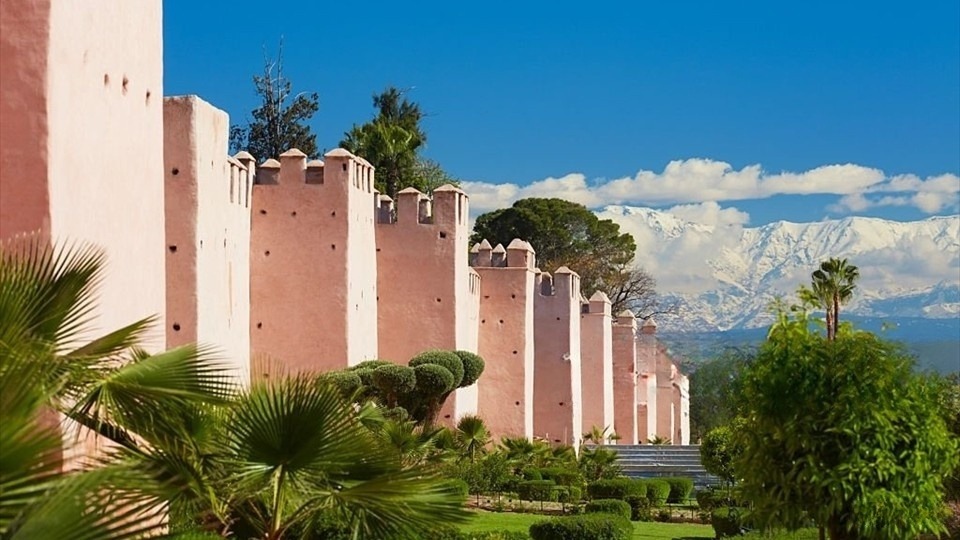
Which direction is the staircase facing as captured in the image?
toward the camera

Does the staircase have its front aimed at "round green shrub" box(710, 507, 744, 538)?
yes

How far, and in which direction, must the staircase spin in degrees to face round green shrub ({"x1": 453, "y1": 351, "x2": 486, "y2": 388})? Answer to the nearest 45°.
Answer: approximately 45° to its right

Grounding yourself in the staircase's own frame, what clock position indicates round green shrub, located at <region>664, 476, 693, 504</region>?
The round green shrub is roughly at 12 o'clock from the staircase.

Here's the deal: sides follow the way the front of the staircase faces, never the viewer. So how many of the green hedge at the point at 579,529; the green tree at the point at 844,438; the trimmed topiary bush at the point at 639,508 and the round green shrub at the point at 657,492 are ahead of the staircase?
4

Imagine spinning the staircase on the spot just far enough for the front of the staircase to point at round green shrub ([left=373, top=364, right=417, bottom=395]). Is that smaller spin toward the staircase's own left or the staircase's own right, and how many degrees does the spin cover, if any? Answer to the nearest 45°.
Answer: approximately 45° to the staircase's own right

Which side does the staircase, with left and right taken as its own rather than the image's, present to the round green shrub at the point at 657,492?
front

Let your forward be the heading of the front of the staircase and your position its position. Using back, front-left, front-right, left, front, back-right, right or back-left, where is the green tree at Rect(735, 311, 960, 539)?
front

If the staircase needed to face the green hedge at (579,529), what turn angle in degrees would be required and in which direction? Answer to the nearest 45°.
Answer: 0° — it already faces it

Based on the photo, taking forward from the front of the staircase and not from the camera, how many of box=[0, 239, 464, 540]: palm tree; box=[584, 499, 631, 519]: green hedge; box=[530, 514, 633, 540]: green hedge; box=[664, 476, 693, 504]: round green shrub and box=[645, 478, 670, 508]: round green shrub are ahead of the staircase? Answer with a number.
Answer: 5

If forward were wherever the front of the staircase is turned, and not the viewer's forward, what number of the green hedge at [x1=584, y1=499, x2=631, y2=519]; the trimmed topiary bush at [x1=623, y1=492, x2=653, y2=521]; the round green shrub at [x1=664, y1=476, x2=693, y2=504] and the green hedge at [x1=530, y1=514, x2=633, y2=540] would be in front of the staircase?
4

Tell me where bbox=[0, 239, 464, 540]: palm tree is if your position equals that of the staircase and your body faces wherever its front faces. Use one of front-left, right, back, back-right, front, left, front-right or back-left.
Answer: front

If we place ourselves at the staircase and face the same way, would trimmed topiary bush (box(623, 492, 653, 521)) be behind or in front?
in front
